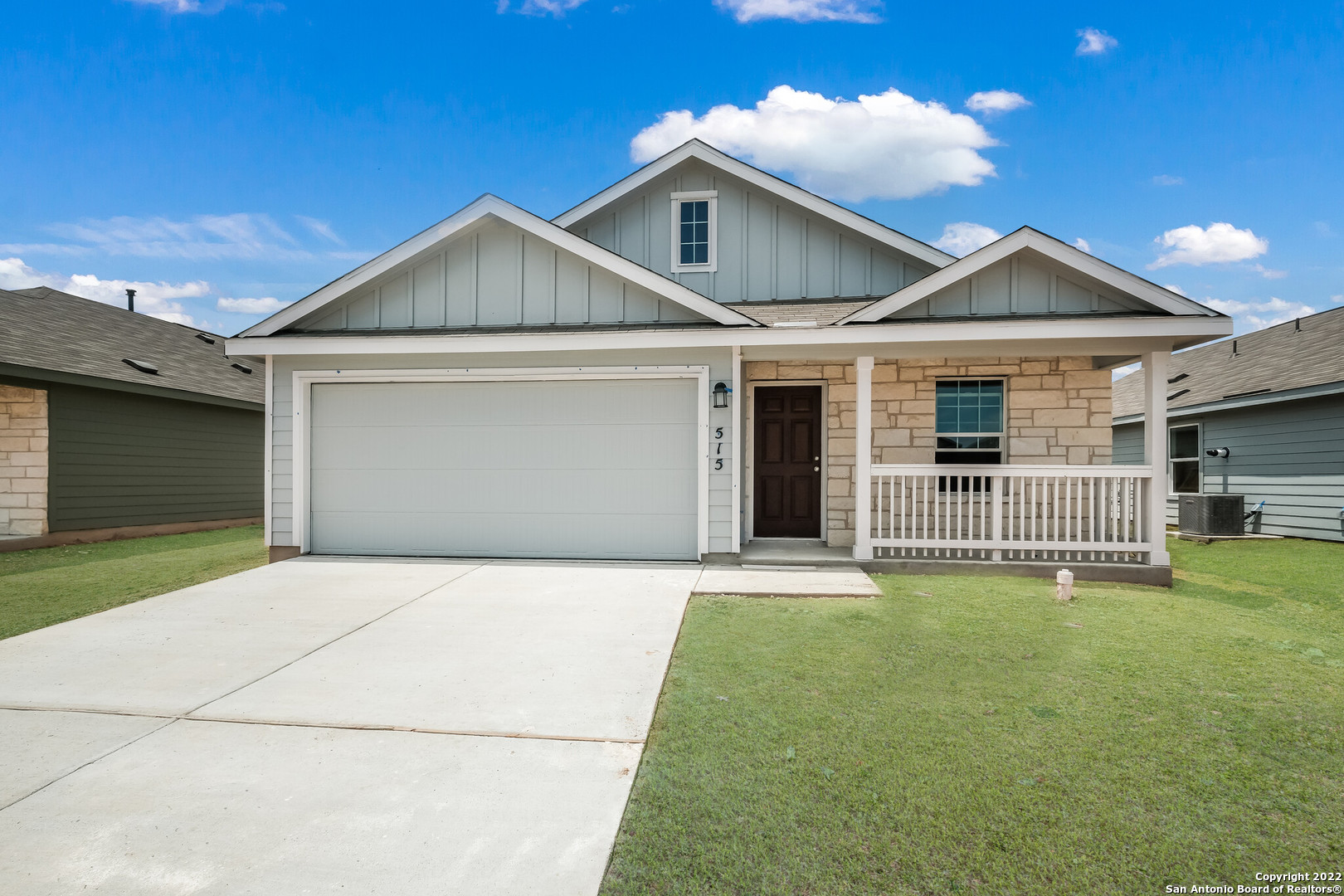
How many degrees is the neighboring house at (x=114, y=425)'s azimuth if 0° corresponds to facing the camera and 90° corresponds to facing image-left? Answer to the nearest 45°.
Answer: approximately 45°

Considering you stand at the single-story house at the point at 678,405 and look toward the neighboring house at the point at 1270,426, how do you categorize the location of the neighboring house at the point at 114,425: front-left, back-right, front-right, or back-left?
back-left

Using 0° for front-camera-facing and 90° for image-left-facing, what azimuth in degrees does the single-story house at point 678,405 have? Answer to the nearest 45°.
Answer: approximately 0°

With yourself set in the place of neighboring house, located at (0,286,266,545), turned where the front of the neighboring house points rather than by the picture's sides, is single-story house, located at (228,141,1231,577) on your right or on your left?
on your left

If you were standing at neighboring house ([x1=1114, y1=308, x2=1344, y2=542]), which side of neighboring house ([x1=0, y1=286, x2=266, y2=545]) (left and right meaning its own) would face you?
left

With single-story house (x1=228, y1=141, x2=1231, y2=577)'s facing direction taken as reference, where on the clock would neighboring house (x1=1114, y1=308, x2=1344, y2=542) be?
The neighboring house is roughly at 8 o'clock from the single-story house.
